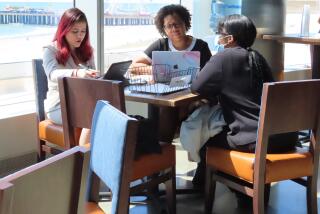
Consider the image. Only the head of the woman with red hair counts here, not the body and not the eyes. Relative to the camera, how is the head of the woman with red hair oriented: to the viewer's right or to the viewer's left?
to the viewer's right

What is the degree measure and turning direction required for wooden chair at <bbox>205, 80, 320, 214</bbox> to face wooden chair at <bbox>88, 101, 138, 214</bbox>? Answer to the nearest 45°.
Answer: approximately 90° to its left

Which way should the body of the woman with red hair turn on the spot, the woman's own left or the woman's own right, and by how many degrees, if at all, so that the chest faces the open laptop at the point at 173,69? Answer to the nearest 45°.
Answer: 0° — they already face it

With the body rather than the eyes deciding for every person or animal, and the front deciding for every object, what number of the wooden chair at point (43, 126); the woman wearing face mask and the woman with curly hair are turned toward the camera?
1

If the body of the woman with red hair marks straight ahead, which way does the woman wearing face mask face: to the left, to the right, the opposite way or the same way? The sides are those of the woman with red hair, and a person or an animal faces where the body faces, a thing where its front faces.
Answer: the opposite way

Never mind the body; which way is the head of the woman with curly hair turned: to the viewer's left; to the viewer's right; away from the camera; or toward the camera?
toward the camera

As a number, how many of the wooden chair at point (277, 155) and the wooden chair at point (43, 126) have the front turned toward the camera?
0

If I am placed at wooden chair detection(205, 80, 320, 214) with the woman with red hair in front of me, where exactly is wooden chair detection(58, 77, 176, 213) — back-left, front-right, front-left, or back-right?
front-left

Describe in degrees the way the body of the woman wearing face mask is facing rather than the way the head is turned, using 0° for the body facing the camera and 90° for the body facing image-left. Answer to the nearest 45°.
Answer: approximately 135°

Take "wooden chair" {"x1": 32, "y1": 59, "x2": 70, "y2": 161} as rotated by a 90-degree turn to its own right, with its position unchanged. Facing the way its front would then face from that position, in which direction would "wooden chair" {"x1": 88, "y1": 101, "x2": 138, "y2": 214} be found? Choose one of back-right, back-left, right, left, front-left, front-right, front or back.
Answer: front

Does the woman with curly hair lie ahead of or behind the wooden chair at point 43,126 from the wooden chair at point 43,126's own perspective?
ahead

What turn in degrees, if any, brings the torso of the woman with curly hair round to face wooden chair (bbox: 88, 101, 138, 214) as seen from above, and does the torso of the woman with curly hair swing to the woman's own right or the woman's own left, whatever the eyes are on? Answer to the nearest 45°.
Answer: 0° — they already face it

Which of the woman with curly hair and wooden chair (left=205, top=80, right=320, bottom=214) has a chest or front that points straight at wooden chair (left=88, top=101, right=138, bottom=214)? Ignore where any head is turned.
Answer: the woman with curly hair

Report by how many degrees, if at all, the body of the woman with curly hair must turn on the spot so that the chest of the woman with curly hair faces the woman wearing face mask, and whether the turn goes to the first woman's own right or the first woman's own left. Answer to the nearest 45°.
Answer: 0° — they already face them

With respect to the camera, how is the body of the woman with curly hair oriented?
toward the camera

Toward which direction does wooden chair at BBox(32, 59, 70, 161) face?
to the viewer's right

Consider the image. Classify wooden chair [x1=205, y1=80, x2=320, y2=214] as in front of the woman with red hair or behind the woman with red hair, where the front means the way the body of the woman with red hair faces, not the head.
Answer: in front

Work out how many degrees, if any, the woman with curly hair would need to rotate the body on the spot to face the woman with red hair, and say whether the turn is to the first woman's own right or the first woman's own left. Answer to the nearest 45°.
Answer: approximately 45° to the first woman's own right

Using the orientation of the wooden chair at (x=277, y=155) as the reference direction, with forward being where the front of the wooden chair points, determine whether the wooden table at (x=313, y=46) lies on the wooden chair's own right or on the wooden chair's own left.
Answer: on the wooden chair's own right
